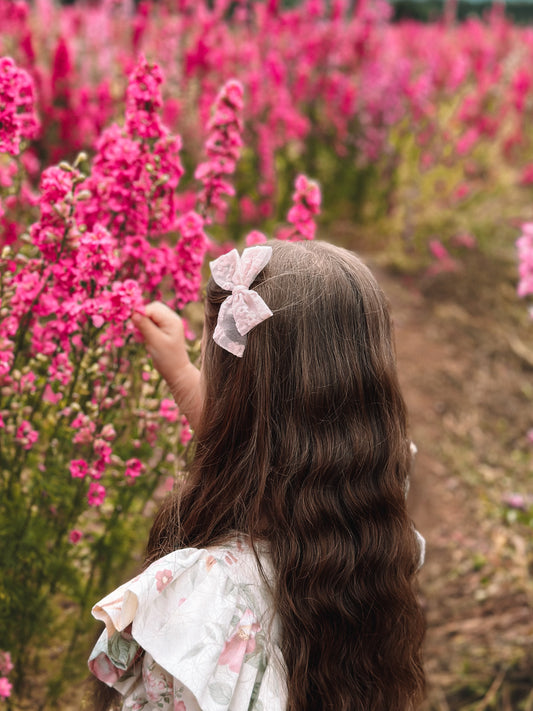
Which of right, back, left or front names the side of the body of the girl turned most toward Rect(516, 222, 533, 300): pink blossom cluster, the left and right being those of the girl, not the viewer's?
right

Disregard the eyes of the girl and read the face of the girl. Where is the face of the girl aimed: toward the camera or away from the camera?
away from the camera

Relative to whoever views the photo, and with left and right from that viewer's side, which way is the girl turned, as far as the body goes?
facing away from the viewer and to the left of the viewer

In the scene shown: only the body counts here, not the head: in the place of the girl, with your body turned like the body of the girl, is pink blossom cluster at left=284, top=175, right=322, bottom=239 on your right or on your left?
on your right
